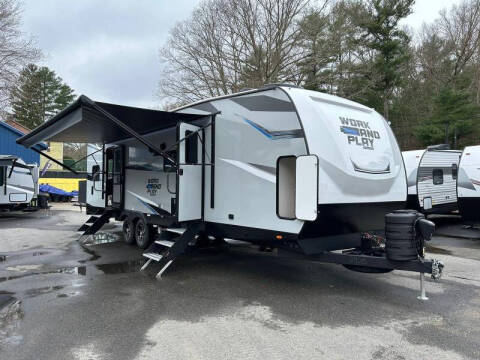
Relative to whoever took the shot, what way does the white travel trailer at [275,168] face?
facing the viewer and to the right of the viewer

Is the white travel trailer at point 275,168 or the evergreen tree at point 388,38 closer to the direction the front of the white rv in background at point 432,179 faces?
the white travel trailer

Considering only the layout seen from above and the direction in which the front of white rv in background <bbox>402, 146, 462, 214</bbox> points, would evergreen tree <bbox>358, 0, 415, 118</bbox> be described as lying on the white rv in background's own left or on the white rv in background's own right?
on the white rv in background's own right

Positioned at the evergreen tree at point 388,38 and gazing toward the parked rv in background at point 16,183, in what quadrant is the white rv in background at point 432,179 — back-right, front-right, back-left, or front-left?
front-left

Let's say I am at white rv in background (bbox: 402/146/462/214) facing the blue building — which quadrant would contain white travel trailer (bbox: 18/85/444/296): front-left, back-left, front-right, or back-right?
front-left

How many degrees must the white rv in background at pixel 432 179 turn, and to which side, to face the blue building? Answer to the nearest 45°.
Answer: approximately 45° to its right

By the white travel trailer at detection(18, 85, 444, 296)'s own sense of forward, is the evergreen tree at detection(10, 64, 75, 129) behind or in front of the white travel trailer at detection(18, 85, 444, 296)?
behind

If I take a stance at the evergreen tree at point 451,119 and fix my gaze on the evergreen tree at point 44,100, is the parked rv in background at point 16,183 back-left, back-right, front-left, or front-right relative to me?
front-left

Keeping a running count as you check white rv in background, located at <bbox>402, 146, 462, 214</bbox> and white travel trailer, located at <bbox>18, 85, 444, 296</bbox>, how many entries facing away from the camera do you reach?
0

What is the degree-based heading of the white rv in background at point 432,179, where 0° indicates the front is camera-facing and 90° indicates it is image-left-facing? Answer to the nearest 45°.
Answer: approximately 45°

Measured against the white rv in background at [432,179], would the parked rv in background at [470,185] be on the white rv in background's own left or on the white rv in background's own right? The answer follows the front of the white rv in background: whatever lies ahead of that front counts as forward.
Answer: on the white rv in background's own left

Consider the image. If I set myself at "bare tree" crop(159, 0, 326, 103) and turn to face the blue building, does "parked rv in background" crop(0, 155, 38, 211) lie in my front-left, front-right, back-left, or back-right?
front-left
